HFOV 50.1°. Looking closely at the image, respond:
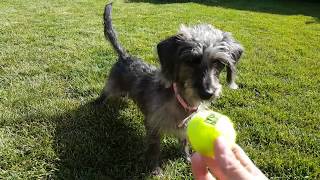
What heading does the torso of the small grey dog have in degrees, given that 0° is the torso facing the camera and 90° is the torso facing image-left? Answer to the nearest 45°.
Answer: approximately 315°
